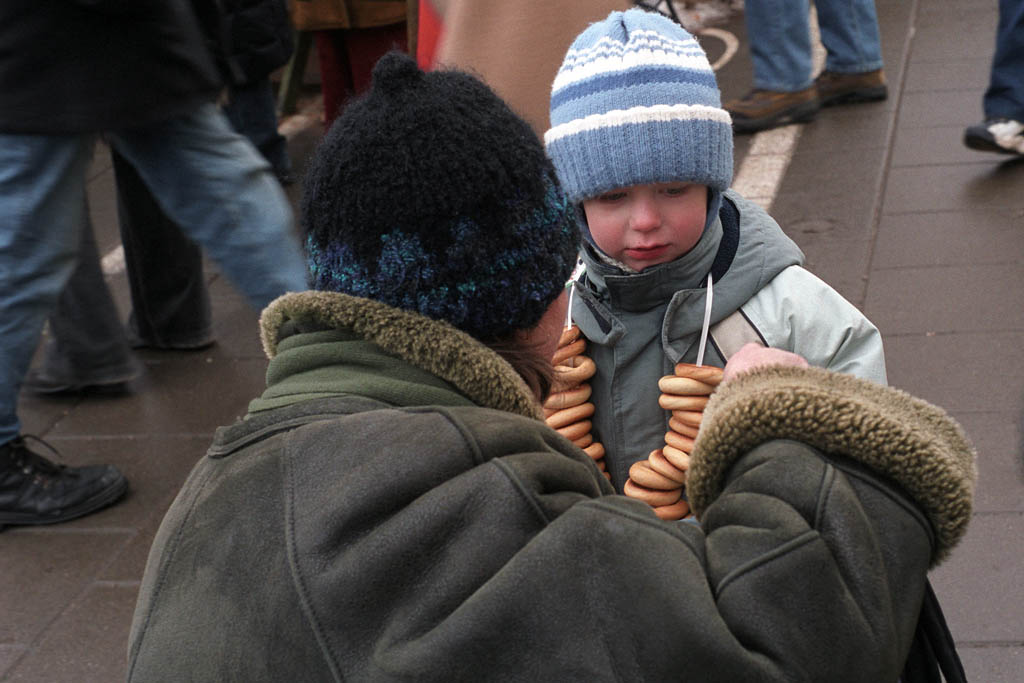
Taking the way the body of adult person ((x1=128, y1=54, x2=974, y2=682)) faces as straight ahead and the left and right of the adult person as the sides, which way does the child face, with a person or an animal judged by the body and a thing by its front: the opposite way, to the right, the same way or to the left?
the opposite way

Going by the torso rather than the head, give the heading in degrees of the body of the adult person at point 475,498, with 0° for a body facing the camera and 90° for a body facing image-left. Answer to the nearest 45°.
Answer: approximately 225°

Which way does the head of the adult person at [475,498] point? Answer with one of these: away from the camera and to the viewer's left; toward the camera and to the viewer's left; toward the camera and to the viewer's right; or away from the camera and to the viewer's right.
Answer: away from the camera and to the viewer's right

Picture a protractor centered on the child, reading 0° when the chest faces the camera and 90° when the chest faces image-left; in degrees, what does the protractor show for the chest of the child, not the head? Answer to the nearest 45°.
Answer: approximately 45°
